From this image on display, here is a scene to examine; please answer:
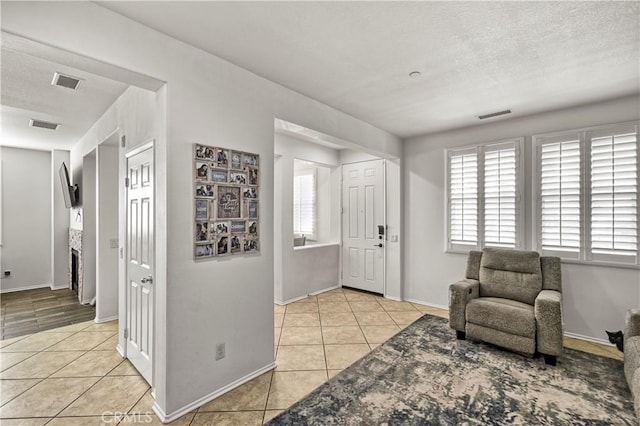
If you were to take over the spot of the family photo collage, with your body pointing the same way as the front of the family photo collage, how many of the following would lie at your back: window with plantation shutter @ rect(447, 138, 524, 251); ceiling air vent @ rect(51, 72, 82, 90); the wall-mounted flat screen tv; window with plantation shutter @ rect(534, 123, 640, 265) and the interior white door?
3

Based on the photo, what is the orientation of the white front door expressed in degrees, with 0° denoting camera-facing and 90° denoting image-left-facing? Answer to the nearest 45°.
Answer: approximately 45°

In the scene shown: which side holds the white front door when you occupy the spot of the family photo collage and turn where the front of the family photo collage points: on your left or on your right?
on your left

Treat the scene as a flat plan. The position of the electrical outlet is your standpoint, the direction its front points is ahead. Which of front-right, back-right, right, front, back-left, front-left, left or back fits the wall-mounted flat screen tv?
back

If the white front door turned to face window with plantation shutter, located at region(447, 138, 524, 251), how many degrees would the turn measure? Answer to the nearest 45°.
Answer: approximately 90° to its left

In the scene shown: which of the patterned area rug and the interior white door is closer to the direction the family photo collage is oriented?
the patterned area rug

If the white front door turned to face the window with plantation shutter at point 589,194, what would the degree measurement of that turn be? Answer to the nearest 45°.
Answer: approximately 90° to its left

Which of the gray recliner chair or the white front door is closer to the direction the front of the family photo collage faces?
the gray recliner chair

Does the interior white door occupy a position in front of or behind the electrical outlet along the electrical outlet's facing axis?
behind

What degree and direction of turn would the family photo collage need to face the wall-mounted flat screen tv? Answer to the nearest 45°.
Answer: approximately 180°

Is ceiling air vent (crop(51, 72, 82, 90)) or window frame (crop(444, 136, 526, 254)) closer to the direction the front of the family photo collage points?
the window frame
